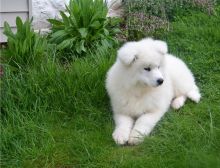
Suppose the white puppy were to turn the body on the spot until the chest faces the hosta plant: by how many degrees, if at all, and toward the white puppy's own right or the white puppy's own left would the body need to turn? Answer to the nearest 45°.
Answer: approximately 90° to the white puppy's own right

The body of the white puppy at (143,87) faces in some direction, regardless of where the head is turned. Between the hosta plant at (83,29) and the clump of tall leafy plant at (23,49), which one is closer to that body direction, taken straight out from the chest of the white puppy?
the clump of tall leafy plant

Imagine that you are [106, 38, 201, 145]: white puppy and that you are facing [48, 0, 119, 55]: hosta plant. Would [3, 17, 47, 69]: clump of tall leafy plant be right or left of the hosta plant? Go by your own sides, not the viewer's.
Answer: left

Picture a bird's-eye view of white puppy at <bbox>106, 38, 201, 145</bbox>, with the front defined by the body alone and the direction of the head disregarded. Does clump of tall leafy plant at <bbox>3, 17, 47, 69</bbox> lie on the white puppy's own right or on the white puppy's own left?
on the white puppy's own right
